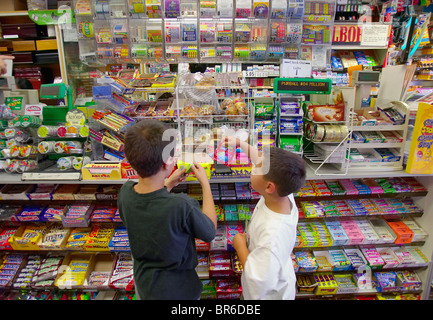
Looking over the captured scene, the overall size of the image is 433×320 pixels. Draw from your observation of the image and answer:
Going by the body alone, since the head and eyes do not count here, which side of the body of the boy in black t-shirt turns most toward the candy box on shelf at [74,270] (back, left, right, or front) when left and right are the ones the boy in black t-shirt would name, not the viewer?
left

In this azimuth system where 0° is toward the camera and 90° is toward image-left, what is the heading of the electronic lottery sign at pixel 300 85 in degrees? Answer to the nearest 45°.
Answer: approximately 0°

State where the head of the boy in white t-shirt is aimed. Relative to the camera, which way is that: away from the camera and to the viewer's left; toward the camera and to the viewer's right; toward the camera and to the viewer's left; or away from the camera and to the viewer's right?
away from the camera and to the viewer's left

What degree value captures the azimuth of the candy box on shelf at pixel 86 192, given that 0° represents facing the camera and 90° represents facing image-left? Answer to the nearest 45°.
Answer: approximately 0°
